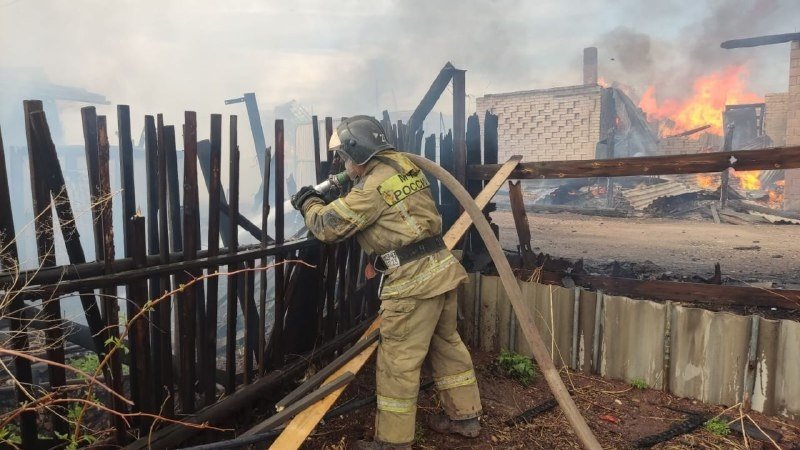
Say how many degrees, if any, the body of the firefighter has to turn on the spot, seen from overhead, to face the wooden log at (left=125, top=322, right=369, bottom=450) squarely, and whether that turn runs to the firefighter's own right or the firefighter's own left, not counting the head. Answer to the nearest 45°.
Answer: approximately 45° to the firefighter's own left

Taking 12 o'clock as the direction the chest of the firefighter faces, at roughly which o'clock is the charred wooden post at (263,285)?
The charred wooden post is roughly at 11 o'clock from the firefighter.

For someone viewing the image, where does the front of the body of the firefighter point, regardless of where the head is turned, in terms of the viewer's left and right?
facing away from the viewer and to the left of the viewer

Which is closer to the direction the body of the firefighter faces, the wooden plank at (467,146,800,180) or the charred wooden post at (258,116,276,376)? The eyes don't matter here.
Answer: the charred wooden post

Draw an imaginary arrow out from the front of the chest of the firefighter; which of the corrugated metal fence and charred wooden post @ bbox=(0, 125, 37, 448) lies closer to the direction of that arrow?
the charred wooden post

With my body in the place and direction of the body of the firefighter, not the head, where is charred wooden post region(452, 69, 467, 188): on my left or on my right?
on my right

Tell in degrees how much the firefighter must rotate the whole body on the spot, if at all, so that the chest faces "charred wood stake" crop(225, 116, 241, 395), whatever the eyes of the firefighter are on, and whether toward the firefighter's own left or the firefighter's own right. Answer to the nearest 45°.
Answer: approximately 45° to the firefighter's own left

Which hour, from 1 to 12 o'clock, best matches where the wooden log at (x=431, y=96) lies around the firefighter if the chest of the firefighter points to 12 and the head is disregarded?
The wooden log is roughly at 2 o'clock from the firefighter.

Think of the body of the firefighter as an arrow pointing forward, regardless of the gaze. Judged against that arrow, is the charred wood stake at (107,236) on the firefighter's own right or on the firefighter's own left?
on the firefighter's own left
